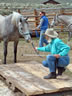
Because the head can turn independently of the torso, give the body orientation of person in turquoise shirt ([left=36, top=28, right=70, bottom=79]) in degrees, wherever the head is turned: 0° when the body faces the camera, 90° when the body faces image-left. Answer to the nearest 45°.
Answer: approximately 90°
